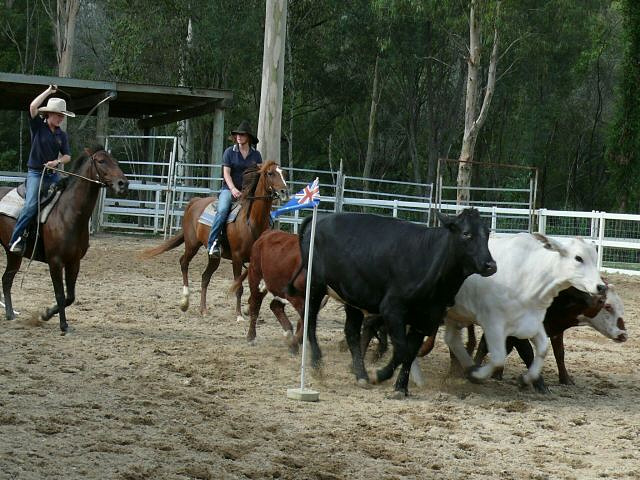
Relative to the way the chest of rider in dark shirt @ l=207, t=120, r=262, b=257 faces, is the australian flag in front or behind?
in front

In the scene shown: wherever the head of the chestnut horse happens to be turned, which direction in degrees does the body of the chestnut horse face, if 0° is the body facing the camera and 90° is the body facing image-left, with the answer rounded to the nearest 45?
approximately 315°

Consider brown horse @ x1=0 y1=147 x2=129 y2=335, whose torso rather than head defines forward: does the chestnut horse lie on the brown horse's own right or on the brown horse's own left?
on the brown horse's own left

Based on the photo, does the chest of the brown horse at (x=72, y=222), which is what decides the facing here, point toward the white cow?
yes

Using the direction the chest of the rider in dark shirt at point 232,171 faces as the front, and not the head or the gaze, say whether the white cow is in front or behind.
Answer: in front

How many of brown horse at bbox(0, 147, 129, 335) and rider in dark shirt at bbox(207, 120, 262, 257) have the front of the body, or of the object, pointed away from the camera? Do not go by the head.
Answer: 0

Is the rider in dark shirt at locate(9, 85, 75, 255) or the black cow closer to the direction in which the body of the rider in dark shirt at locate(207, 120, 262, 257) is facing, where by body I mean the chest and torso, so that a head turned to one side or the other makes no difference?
the black cow

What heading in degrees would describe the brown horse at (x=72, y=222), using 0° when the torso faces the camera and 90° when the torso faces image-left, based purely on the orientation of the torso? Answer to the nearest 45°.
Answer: approximately 315°

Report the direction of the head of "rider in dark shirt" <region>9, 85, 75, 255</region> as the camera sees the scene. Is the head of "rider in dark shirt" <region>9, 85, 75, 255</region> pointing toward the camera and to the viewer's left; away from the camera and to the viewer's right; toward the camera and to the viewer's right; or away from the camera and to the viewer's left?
toward the camera and to the viewer's right

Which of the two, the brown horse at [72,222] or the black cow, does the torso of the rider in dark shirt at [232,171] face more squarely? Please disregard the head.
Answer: the black cow
